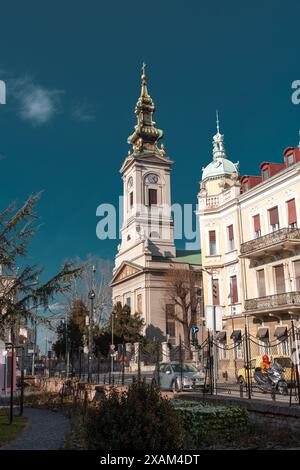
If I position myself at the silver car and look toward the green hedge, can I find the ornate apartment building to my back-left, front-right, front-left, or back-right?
back-left

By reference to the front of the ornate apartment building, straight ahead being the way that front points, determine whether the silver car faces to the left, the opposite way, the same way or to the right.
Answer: to the left

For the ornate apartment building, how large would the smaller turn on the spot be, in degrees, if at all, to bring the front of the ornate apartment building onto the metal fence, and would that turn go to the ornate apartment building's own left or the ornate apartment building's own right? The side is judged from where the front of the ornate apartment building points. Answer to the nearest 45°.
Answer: approximately 45° to the ornate apartment building's own left

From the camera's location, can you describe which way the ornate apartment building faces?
facing the viewer and to the left of the viewer

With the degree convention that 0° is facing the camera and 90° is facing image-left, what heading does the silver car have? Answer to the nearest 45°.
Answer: approximately 315°

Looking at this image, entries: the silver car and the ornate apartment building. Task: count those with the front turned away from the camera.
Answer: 0

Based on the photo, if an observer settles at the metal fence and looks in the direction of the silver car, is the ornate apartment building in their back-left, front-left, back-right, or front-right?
back-right
